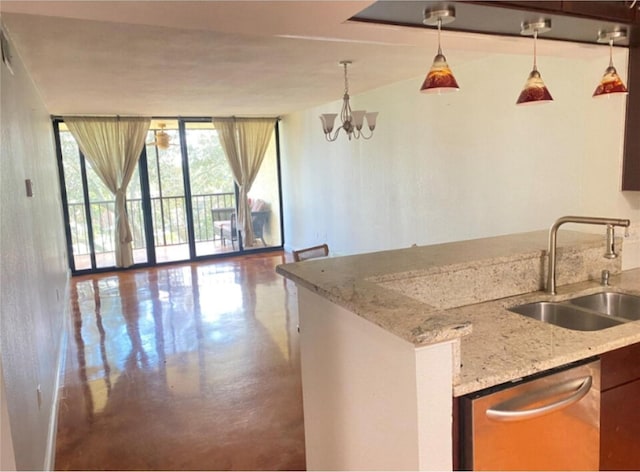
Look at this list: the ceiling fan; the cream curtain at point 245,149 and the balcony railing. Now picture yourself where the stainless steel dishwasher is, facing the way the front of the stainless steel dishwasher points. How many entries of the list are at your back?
3

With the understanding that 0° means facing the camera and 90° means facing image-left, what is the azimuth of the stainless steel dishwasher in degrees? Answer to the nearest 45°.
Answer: approximately 315°

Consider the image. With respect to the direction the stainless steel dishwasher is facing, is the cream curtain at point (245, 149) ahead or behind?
behind

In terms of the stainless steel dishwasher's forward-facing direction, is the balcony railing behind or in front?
behind

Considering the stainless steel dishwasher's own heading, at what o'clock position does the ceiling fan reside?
The ceiling fan is roughly at 6 o'clock from the stainless steel dishwasher.

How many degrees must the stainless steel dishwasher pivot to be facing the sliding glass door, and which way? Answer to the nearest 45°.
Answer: approximately 180°
